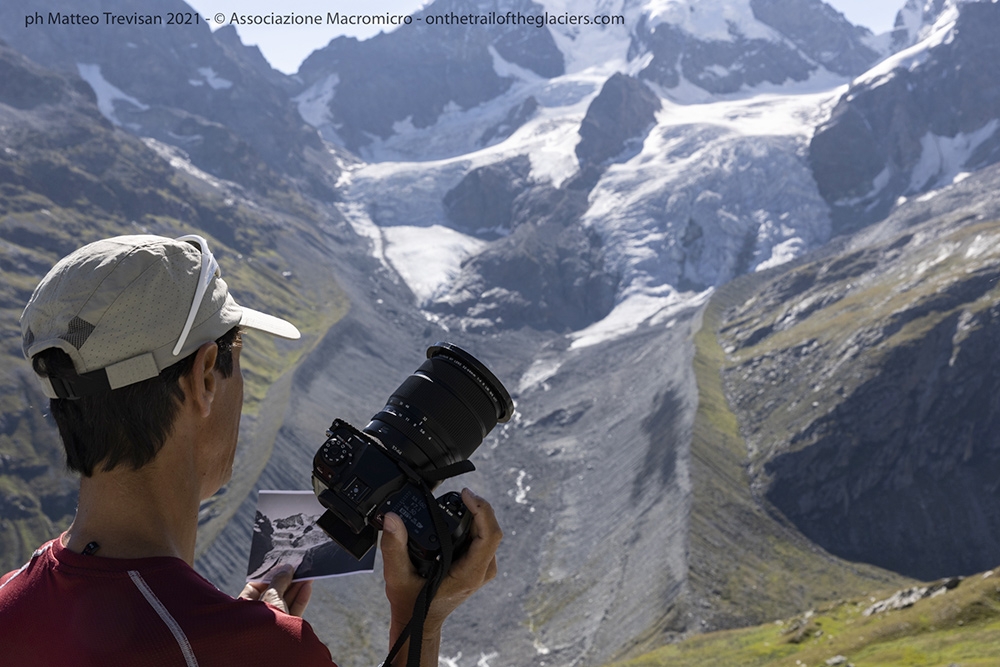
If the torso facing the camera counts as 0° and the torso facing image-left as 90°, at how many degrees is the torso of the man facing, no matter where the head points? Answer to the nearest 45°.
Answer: approximately 225°

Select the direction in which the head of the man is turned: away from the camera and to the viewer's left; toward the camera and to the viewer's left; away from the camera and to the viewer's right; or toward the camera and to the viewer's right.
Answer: away from the camera and to the viewer's right
